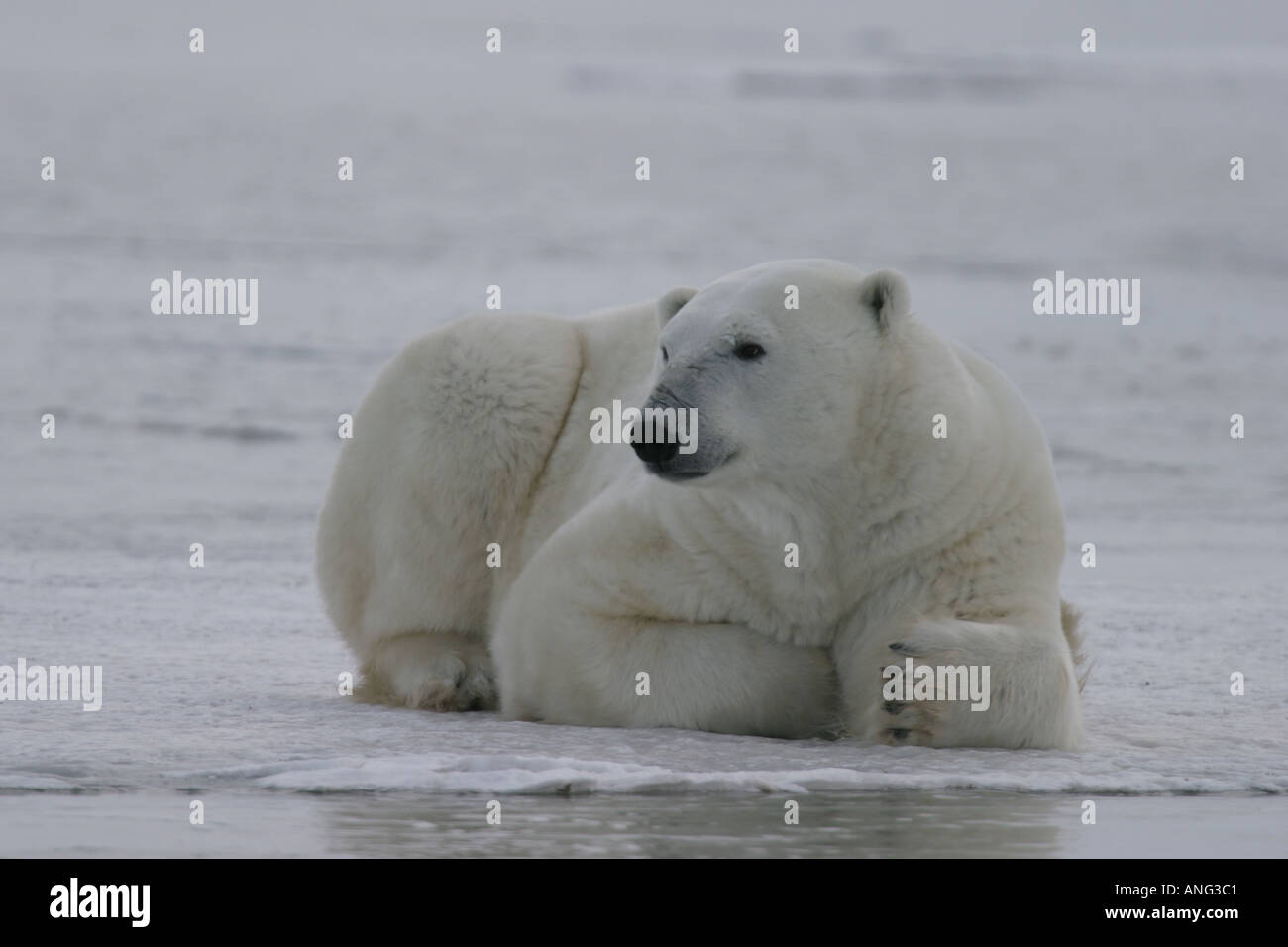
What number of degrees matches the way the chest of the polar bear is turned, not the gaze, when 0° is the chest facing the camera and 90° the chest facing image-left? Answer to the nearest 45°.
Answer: approximately 315°
